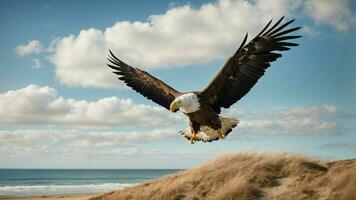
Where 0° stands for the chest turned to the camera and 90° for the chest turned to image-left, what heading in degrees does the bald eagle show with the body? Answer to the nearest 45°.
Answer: approximately 45°
